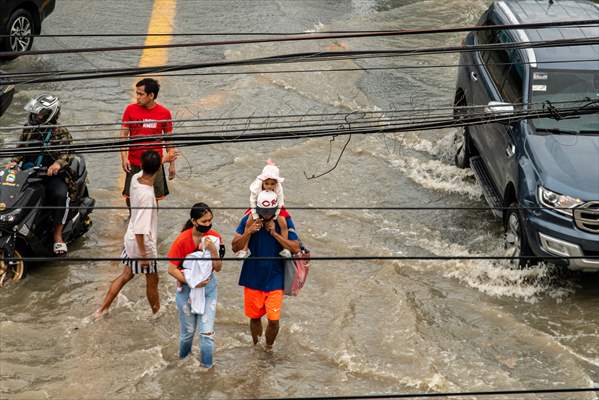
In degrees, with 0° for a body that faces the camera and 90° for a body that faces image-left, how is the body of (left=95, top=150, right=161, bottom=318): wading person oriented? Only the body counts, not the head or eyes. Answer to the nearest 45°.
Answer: approximately 225°

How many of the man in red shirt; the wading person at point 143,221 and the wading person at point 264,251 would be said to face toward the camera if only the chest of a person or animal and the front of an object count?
2

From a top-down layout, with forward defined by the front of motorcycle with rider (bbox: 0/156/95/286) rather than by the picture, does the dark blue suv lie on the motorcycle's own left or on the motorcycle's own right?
on the motorcycle's own left

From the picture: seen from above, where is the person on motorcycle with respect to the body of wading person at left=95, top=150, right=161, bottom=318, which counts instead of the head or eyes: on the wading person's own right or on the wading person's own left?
on the wading person's own left

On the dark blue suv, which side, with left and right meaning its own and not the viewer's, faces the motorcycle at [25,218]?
right

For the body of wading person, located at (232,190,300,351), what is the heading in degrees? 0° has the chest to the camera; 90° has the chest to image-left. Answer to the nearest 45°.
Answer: approximately 0°

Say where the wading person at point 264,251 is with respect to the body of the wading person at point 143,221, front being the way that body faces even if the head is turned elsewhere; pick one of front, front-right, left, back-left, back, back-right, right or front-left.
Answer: right

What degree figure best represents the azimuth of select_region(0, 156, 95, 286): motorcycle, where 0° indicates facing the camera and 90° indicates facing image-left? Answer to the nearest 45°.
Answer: approximately 45°

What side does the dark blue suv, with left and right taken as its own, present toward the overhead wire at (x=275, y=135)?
front

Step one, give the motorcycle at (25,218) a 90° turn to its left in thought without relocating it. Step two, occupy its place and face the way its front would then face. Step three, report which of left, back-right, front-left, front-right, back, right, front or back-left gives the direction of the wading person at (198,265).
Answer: front

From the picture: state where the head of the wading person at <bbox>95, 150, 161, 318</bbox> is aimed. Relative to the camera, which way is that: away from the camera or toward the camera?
away from the camera
